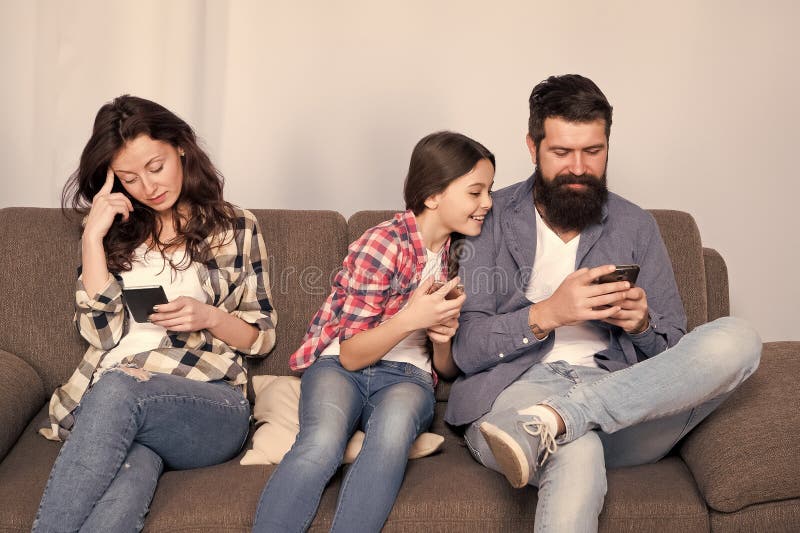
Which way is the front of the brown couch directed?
toward the camera

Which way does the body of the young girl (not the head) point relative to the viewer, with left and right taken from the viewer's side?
facing the viewer and to the right of the viewer
